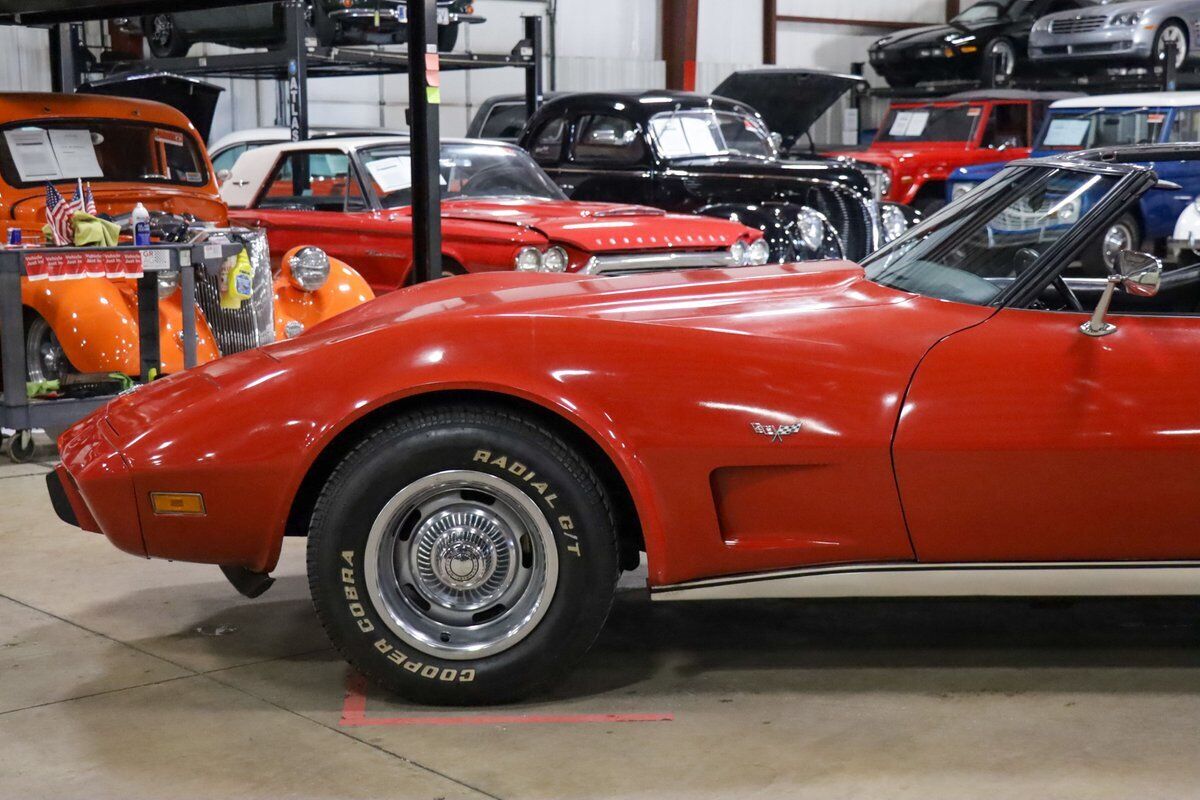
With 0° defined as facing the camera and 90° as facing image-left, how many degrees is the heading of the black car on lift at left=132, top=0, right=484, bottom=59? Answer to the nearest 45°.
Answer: approximately 315°

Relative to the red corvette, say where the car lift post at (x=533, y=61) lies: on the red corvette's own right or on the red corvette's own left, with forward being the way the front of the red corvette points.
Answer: on the red corvette's own right

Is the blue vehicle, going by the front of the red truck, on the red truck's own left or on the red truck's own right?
on the red truck's own left

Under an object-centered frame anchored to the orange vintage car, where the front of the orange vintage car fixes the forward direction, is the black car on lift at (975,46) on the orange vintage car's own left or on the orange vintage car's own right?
on the orange vintage car's own left

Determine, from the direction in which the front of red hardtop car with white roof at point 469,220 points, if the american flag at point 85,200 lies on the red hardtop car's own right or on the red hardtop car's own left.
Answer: on the red hardtop car's own right

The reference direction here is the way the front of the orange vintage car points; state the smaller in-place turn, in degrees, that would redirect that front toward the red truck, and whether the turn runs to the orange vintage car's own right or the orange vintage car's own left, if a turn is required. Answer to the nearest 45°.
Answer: approximately 90° to the orange vintage car's own left

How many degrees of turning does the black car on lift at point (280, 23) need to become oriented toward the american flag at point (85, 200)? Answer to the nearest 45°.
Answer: approximately 45° to its right

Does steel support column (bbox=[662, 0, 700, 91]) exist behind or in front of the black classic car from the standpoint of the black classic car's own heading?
behind

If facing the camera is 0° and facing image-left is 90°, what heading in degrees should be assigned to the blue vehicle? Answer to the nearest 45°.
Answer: approximately 45°
